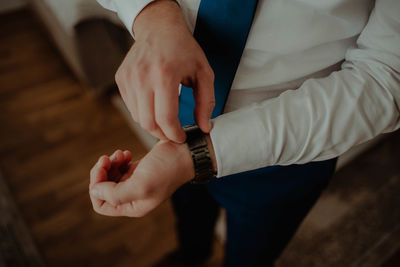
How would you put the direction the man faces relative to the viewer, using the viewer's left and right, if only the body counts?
facing the viewer and to the left of the viewer
